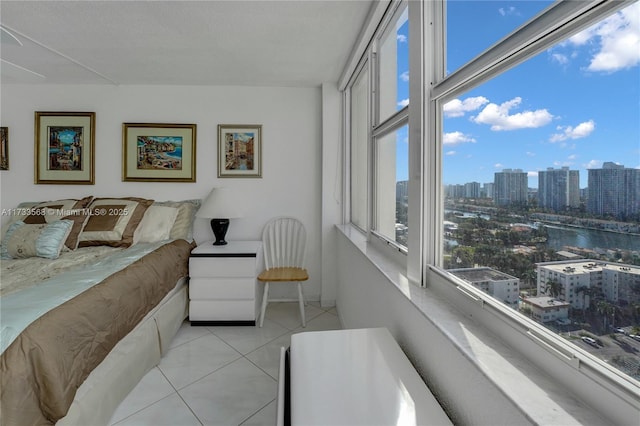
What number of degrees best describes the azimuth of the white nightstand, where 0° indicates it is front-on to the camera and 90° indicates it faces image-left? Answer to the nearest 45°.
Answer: approximately 0°

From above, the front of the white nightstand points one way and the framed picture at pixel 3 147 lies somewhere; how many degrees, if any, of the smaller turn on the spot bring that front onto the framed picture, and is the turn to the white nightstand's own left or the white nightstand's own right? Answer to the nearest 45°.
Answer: approximately 135° to the white nightstand's own right

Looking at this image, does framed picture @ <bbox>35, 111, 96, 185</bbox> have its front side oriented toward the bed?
yes
